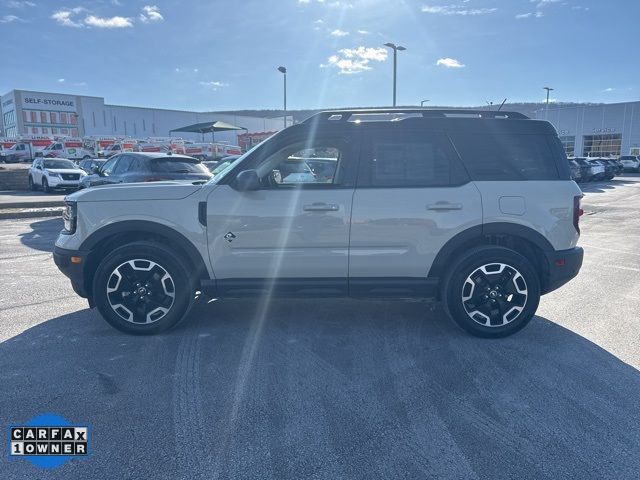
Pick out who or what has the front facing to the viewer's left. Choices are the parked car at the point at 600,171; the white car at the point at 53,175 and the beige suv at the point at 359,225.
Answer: the beige suv

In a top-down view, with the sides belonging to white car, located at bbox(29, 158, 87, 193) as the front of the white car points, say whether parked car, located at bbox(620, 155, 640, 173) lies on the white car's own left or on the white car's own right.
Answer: on the white car's own left

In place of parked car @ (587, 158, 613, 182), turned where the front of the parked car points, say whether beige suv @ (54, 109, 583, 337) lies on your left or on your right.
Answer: on your right

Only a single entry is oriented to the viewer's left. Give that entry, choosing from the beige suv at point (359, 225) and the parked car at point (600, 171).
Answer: the beige suv

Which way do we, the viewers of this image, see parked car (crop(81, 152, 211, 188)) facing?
facing away from the viewer and to the left of the viewer

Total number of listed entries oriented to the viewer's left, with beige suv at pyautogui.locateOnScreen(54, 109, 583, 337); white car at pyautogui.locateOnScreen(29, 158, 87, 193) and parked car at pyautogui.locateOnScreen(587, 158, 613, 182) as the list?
1

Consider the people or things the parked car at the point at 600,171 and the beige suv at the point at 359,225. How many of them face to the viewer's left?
1

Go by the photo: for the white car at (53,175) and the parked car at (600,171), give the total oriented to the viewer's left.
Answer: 0

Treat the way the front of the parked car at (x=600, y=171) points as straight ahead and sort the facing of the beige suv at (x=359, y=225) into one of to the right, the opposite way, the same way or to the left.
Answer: to the right

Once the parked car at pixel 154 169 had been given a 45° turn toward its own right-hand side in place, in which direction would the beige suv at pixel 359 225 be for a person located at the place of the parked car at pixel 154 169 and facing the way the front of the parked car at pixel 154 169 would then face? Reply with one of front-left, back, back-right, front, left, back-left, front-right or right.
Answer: back

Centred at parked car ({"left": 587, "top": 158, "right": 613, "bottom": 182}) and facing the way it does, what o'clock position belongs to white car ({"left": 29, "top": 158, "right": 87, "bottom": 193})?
The white car is roughly at 3 o'clock from the parked car.

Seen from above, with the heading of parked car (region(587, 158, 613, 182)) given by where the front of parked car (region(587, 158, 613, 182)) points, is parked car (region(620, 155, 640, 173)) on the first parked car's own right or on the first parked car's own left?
on the first parked car's own left

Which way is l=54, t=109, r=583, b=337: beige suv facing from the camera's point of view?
to the viewer's left

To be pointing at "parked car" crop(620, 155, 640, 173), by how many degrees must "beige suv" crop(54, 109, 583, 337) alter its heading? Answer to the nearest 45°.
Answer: approximately 135° to its right

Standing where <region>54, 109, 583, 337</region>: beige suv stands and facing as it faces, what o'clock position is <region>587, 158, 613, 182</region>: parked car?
The parked car is roughly at 4 o'clock from the beige suv.

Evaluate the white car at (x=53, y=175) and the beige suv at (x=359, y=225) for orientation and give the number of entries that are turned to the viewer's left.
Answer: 1
